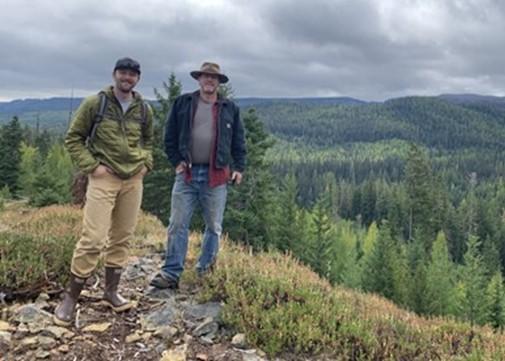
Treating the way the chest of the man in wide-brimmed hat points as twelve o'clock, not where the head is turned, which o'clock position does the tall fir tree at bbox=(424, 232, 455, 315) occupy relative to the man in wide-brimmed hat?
The tall fir tree is roughly at 7 o'clock from the man in wide-brimmed hat.

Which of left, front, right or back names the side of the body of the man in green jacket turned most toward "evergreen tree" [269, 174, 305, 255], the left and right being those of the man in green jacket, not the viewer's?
back

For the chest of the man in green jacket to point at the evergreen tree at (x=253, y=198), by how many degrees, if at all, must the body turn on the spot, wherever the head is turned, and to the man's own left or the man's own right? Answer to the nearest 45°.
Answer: approximately 180°

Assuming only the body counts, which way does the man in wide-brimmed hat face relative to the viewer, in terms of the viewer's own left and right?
facing the viewer

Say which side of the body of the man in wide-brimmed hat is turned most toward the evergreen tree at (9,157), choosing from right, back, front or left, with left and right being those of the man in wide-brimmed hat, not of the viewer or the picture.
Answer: back

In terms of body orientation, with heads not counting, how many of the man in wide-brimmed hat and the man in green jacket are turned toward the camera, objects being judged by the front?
2

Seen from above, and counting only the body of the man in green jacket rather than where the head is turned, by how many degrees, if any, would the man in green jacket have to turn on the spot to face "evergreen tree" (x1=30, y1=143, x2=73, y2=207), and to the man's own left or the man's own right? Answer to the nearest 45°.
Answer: approximately 180°

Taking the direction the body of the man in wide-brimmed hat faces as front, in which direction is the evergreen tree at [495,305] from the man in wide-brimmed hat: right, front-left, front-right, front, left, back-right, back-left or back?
back-left

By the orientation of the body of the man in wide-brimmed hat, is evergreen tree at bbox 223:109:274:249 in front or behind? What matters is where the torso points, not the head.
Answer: behind

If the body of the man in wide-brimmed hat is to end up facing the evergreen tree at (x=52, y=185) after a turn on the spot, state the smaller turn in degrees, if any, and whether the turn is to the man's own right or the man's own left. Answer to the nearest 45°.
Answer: approximately 180°
